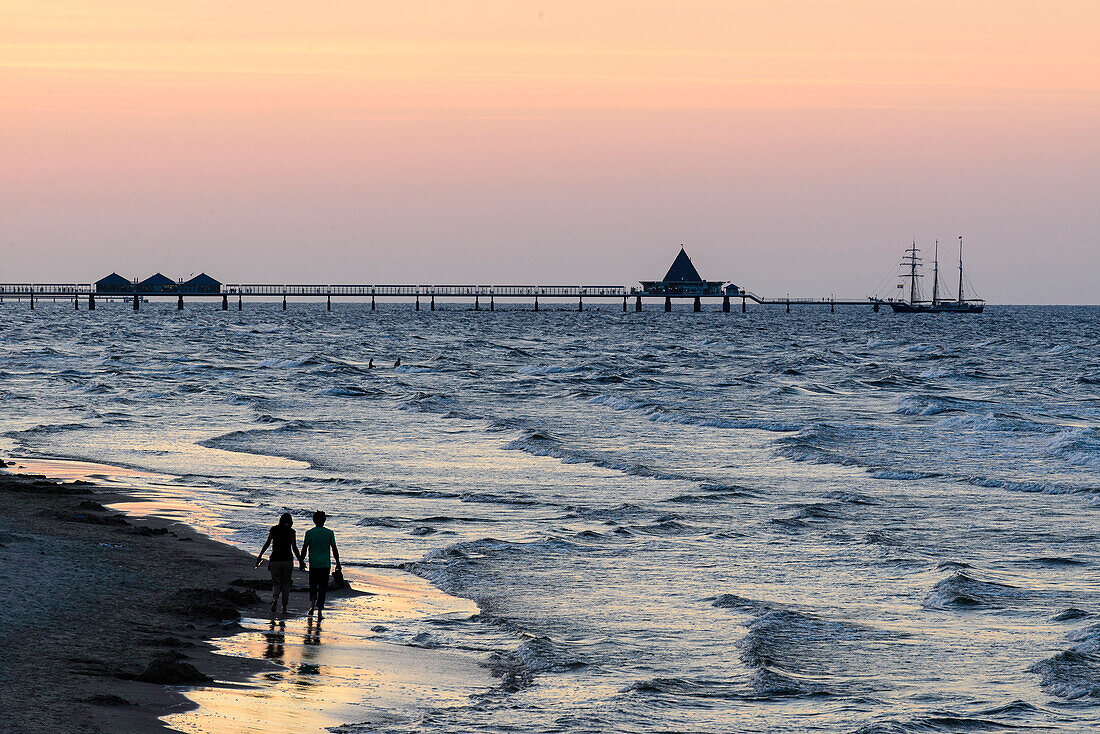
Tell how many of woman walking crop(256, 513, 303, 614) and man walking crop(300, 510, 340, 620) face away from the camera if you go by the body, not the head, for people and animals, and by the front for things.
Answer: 2

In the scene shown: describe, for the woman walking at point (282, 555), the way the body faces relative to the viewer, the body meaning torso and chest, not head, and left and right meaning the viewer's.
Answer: facing away from the viewer

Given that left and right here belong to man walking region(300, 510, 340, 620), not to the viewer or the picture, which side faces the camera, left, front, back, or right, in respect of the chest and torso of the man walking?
back
